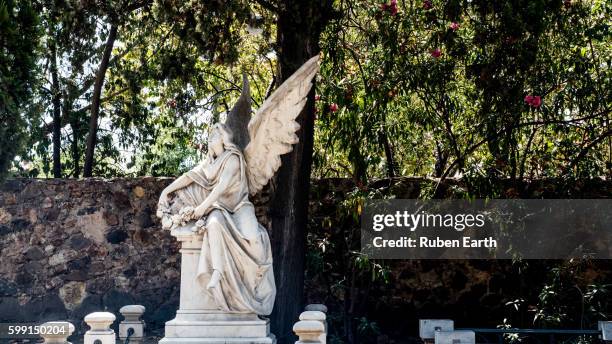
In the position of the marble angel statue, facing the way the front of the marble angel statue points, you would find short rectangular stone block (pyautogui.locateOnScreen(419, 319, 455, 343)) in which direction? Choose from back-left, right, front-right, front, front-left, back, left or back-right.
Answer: back-left

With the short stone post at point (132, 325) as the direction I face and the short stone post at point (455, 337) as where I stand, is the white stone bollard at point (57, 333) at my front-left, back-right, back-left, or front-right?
front-left

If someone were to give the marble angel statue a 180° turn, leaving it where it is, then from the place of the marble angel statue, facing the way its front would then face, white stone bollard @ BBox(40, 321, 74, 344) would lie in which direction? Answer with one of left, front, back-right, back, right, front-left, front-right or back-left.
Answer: back-left

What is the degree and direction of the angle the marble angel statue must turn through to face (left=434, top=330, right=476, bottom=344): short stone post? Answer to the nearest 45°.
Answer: approximately 135° to its left

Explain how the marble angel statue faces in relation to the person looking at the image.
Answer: facing the viewer and to the left of the viewer
